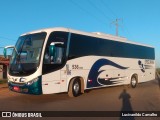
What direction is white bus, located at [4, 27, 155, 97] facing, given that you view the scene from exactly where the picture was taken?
facing the viewer and to the left of the viewer
